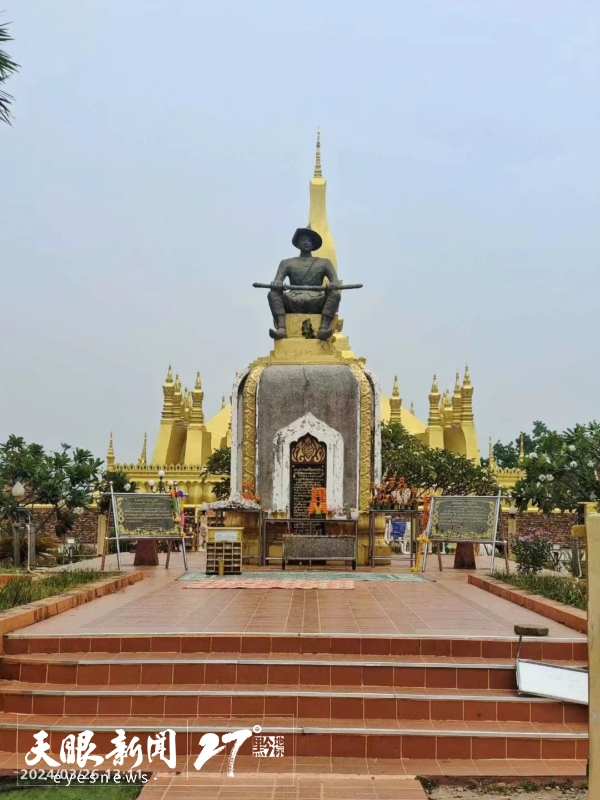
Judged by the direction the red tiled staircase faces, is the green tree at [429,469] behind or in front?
behind

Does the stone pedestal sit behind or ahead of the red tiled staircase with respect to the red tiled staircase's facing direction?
behind

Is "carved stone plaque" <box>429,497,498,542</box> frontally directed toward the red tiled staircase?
yes

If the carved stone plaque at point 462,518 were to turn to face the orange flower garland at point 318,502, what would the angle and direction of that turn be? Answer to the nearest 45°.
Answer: approximately 90° to its right

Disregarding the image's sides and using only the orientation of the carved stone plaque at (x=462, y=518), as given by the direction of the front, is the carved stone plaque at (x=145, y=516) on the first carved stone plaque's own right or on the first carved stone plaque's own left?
on the first carved stone plaque's own right

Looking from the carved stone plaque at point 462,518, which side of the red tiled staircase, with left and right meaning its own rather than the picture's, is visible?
back

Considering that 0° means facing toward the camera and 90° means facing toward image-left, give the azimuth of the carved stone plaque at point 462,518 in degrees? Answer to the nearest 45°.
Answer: approximately 0°

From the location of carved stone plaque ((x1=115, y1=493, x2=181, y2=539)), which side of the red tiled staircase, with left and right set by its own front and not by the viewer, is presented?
back

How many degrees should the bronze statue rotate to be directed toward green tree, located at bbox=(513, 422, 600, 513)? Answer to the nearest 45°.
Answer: approximately 45° to its left

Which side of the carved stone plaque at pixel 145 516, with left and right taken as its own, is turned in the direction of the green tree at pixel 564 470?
left

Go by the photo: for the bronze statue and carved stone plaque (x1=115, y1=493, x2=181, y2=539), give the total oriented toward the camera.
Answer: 2
